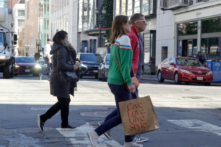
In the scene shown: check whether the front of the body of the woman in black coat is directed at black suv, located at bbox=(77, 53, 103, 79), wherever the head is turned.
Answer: no

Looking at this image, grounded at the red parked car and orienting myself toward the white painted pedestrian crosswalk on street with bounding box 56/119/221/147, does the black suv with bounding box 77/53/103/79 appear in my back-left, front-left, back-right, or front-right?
back-right

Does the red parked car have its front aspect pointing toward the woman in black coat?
no

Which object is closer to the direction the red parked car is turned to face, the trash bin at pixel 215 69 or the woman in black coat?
the woman in black coat
